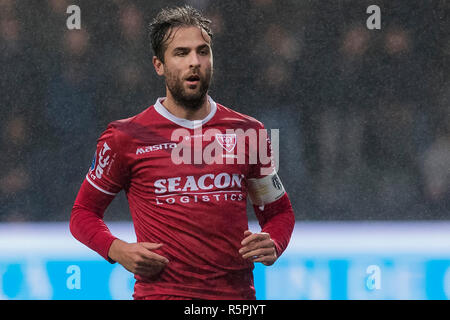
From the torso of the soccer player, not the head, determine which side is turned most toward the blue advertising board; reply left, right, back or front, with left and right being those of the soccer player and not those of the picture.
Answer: back

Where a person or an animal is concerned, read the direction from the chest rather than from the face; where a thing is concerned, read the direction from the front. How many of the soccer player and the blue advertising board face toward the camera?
2

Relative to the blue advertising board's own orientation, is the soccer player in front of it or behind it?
in front

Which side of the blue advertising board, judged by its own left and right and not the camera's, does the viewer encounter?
front

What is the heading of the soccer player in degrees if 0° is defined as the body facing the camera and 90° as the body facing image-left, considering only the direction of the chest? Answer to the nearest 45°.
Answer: approximately 0°
